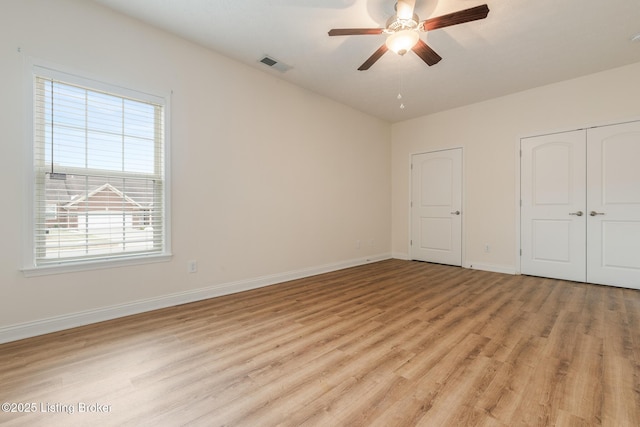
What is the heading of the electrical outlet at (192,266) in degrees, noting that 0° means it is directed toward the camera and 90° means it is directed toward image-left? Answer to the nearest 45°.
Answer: approximately 0°

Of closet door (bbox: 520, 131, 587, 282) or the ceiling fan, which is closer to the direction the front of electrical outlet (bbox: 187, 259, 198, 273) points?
the ceiling fan

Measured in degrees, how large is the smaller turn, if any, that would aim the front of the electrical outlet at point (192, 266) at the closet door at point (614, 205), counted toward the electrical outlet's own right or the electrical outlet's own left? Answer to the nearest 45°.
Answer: approximately 90° to the electrical outlet's own left

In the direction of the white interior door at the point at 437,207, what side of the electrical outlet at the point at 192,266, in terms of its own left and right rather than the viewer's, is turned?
left

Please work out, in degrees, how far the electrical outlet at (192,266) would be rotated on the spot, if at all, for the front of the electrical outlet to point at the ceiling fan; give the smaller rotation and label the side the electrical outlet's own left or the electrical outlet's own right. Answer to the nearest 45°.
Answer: approximately 45° to the electrical outlet's own left

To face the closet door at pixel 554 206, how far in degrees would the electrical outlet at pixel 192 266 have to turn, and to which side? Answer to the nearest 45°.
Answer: approximately 90° to its left
